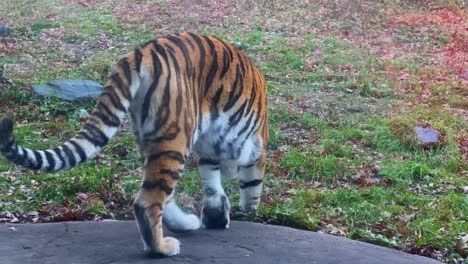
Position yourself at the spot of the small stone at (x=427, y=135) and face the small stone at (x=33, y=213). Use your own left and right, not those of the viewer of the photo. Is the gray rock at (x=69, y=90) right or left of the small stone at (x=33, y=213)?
right

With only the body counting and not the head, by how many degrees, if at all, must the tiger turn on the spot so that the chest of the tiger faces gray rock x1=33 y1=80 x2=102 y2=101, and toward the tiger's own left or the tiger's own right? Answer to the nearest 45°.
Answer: approximately 45° to the tiger's own left

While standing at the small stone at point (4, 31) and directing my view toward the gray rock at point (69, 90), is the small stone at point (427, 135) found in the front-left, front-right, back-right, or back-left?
front-left

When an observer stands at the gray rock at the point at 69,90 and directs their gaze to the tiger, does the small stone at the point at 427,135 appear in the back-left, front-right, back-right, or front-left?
front-left

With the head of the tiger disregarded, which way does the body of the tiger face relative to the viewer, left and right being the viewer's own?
facing away from the viewer and to the right of the viewer

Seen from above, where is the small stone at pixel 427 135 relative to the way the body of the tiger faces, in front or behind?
in front

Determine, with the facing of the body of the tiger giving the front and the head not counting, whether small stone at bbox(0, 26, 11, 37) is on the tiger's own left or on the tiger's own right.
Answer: on the tiger's own left

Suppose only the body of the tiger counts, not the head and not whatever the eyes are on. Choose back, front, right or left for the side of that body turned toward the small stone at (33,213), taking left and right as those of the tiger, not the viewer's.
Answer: left
